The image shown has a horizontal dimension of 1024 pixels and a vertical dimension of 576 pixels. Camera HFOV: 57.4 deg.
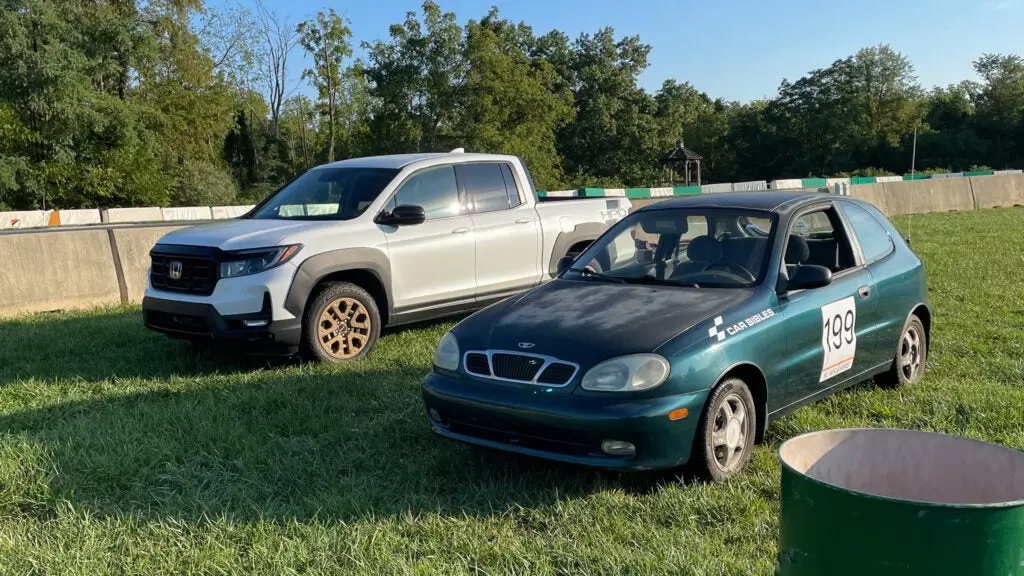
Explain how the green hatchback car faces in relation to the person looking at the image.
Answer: facing the viewer and to the left of the viewer

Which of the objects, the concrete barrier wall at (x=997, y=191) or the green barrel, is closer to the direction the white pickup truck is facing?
the green barrel

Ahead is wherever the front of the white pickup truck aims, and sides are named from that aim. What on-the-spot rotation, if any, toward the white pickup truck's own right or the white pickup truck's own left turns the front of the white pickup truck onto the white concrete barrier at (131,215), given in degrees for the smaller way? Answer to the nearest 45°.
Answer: approximately 135° to the white pickup truck's own right

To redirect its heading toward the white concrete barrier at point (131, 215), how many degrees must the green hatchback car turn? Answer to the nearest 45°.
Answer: approximately 90° to its right

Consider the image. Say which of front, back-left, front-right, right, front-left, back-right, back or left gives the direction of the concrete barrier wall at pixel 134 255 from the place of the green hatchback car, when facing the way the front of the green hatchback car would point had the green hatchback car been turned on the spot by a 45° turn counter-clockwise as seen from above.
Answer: back-right

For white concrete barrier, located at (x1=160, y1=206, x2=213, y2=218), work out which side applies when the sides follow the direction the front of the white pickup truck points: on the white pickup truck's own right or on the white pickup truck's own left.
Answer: on the white pickup truck's own right

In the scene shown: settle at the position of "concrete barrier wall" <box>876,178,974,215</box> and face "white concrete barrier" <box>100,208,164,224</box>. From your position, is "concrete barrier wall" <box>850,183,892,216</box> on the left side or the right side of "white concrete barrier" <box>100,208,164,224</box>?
left

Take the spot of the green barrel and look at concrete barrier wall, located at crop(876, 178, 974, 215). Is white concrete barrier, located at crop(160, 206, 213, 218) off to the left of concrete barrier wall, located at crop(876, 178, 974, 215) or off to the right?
left

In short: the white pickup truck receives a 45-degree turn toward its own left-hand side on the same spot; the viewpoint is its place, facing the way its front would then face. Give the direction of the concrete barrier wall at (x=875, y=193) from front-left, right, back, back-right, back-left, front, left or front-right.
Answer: back-left

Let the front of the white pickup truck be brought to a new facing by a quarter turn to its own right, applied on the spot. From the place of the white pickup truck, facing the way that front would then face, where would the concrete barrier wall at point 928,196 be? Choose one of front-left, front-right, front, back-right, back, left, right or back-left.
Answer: right

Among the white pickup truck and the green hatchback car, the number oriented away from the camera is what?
0

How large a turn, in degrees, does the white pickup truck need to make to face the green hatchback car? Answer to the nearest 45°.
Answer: approximately 90° to its left

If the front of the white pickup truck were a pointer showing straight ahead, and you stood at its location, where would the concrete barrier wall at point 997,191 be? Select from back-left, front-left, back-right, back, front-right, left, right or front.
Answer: back
